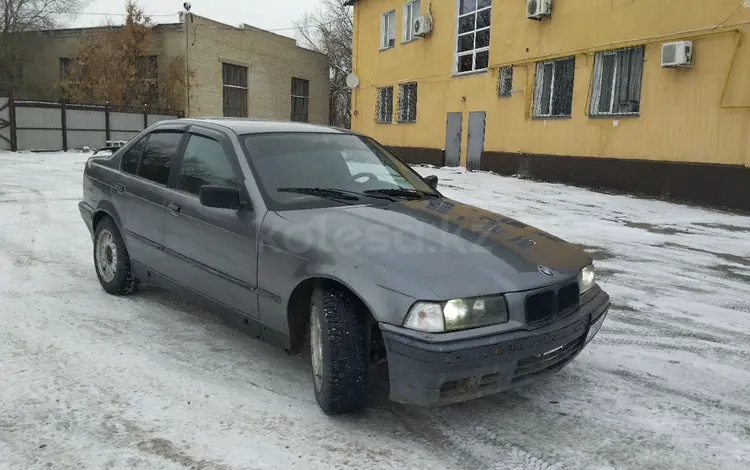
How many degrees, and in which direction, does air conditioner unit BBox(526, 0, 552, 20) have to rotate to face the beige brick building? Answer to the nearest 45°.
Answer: approximately 90° to its right

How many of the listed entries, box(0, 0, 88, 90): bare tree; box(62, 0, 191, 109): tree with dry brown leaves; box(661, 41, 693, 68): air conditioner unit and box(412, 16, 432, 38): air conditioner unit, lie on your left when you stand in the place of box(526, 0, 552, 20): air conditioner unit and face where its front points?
1

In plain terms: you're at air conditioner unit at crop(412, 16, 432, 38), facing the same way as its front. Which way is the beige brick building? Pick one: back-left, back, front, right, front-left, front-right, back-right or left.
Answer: right

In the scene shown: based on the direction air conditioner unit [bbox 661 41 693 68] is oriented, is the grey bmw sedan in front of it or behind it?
in front

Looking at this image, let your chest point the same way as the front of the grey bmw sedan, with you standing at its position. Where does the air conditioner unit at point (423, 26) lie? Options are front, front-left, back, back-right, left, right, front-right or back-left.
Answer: back-left

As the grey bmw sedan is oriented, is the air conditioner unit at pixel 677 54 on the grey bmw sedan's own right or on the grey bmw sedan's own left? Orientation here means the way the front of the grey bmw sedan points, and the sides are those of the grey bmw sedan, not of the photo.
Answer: on the grey bmw sedan's own left

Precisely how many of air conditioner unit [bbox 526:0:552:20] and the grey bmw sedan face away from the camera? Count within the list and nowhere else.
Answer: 0

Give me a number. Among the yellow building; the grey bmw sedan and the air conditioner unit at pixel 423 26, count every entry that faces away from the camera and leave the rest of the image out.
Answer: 0

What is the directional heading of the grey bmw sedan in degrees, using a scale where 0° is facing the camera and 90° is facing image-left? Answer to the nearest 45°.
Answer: approximately 315°

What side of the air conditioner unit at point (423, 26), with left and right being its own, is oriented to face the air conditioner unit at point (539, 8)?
left

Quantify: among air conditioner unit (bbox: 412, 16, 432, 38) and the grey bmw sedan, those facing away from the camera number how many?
0

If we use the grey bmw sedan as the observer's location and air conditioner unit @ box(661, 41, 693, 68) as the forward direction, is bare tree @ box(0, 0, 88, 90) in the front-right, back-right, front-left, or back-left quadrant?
front-left

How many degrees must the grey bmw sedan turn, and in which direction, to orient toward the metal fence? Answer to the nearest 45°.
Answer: approximately 180°

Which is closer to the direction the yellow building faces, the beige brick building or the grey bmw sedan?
the grey bmw sedan

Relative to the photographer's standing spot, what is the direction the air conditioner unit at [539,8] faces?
facing the viewer and to the left of the viewer

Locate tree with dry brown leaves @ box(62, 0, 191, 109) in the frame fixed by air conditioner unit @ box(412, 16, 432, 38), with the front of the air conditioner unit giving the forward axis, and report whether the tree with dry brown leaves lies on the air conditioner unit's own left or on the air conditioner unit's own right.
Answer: on the air conditioner unit's own right

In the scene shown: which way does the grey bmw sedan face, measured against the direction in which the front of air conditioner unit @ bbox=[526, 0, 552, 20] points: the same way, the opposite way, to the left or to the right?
to the left

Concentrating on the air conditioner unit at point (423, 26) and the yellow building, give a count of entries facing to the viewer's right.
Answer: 0
